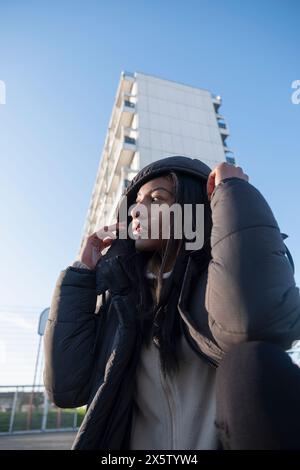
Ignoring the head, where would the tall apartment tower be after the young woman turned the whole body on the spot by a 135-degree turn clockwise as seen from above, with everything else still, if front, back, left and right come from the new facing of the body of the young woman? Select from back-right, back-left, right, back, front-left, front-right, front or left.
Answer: front

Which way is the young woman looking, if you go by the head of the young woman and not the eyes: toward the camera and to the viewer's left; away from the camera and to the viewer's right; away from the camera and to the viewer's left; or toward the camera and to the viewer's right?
toward the camera and to the viewer's left

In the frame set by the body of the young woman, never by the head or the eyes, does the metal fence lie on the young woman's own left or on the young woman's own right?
on the young woman's own right

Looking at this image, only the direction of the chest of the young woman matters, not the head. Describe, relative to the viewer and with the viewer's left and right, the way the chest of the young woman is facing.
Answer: facing the viewer and to the left of the viewer
